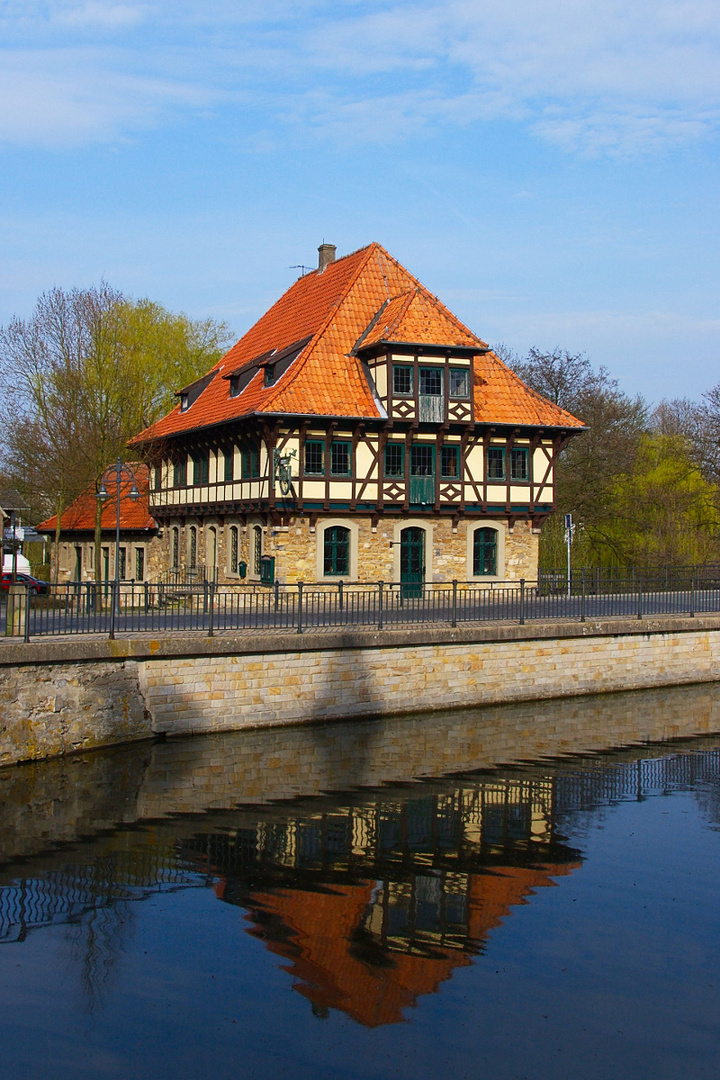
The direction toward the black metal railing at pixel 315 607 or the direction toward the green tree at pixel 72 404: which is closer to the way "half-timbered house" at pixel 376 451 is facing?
the black metal railing

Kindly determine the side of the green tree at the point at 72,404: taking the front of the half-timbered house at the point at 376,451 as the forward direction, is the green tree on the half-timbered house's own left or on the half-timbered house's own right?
on the half-timbered house's own right

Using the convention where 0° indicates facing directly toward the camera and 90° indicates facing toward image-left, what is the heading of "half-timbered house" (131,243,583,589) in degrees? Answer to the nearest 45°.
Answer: approximately 0°

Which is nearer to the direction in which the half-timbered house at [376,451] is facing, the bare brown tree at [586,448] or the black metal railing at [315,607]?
the black metal railing

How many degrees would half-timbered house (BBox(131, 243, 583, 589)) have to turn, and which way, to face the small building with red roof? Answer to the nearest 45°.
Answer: approximately 135° to its right

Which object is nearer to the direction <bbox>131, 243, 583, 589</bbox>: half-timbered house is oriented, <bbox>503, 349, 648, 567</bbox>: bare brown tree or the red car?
the red car

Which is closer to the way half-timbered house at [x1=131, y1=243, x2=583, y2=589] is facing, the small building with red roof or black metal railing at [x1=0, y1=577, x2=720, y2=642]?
the black metal railing

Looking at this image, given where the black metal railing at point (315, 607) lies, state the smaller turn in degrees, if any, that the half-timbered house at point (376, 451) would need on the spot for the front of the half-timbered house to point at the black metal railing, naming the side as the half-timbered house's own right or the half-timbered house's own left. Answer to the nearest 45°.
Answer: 0° — it already faces it

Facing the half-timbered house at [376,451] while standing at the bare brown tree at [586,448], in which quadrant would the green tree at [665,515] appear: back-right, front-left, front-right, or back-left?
back-left

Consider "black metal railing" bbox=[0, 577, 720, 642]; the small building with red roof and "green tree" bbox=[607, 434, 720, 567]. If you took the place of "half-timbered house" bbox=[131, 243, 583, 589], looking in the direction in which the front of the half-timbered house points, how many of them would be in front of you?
1
